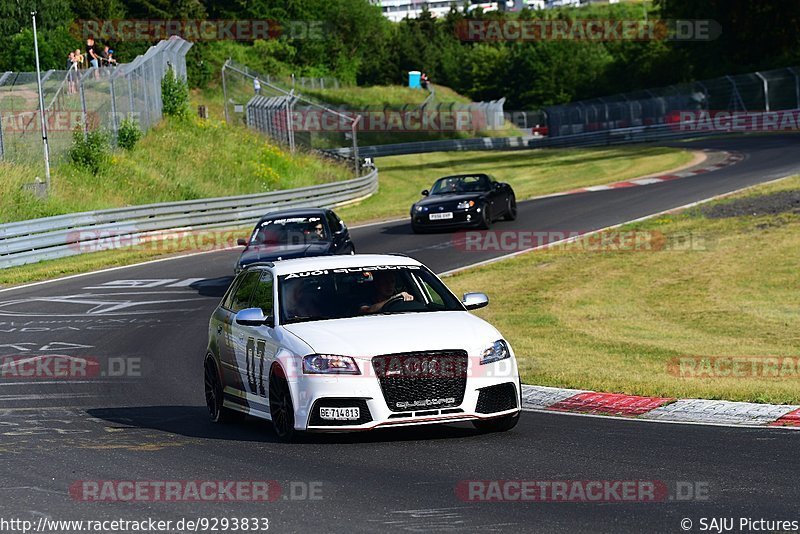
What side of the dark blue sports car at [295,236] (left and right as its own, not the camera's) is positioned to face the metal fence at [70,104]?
right

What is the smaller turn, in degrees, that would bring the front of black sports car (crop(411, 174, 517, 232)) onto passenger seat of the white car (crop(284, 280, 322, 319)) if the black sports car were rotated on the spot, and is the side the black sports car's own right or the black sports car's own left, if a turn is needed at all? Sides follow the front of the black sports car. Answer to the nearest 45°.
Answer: approximately 45° to the black sports car's own left

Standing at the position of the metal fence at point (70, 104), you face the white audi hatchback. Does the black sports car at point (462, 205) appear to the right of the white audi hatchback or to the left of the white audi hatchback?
left

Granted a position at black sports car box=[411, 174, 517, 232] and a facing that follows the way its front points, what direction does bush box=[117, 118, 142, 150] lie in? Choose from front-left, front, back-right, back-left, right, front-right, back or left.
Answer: right

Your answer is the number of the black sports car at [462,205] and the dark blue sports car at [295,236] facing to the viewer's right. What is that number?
0

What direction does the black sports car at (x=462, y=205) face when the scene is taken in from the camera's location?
facing the viewer and to the left of the viewer

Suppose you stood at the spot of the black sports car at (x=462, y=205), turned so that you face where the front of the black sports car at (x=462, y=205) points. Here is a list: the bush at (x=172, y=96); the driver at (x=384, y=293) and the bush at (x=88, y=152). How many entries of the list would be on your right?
2

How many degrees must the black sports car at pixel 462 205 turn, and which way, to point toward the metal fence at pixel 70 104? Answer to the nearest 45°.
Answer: approximately 90° to its right

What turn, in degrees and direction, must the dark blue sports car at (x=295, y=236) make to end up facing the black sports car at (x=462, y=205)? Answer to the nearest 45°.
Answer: approximately 180°

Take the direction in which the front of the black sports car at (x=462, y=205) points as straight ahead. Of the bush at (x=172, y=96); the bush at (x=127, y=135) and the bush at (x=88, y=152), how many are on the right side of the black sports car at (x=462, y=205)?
3

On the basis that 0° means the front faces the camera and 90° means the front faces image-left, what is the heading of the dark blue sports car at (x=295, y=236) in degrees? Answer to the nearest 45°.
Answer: approximately 45°

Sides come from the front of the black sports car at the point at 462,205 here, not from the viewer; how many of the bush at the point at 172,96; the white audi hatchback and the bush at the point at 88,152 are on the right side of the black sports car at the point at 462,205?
2

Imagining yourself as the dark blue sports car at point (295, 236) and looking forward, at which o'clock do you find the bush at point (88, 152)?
The bush is roughly at 4 o'clock from the dark blue sports car.

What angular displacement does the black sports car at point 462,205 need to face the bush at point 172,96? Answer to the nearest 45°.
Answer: approximately 90° to its right

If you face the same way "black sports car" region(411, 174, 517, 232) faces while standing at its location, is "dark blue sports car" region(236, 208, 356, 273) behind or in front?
in front

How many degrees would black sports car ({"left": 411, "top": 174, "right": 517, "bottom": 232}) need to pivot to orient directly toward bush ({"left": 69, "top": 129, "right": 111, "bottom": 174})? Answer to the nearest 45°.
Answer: approximately 90° to its right
